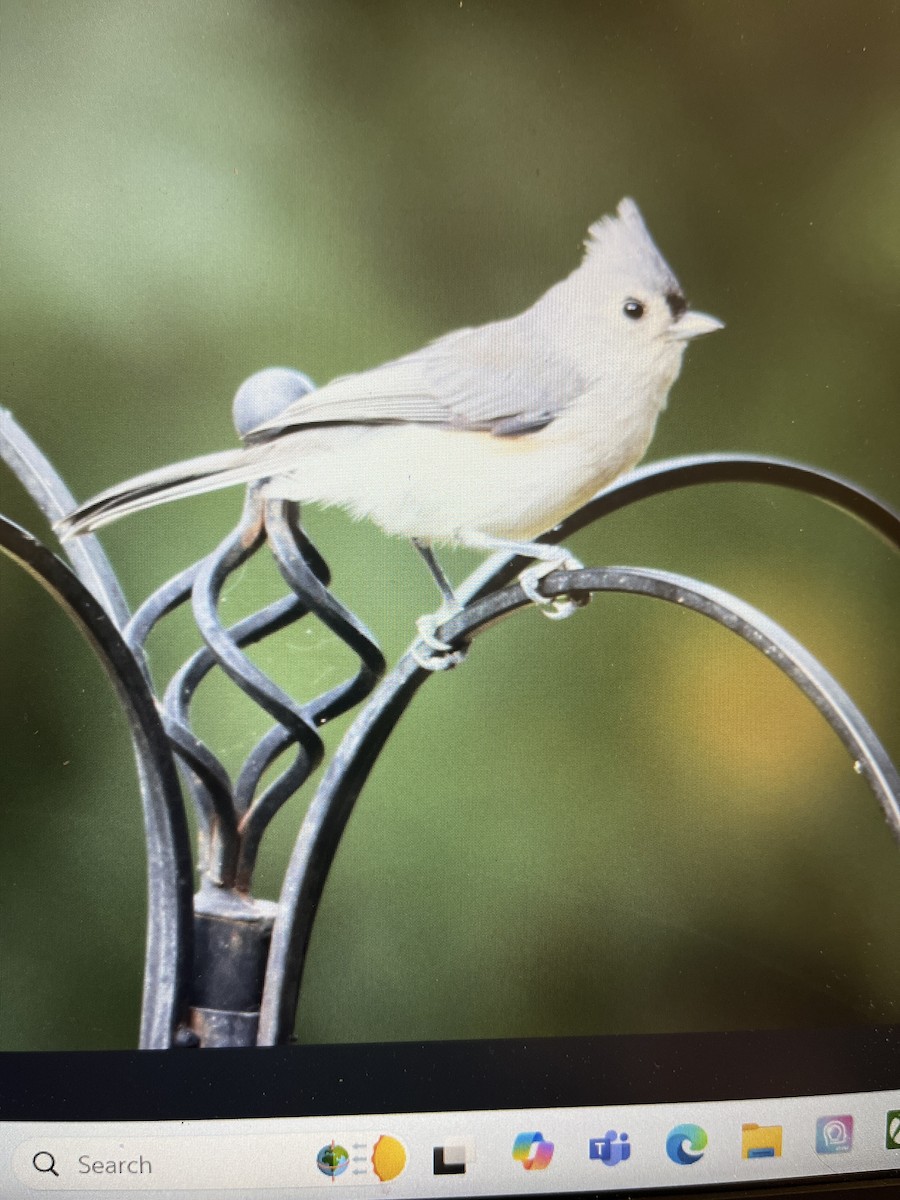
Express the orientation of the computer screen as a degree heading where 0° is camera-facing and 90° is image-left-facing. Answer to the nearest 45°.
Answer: approximately 0°
